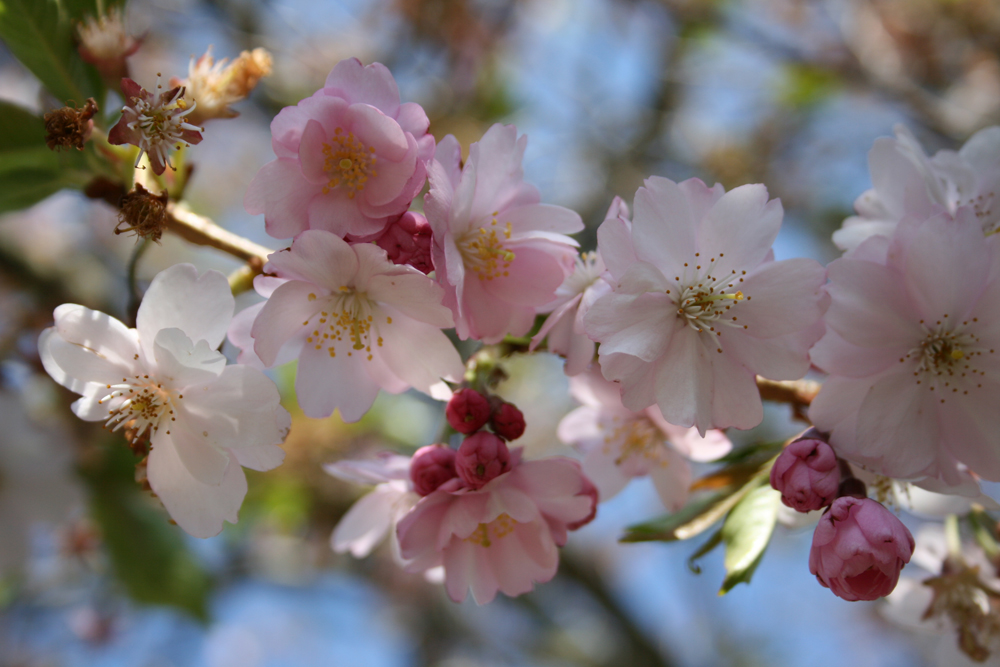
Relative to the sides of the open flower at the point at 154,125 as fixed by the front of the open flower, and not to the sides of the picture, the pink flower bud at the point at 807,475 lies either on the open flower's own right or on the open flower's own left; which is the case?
on the open flower's own left

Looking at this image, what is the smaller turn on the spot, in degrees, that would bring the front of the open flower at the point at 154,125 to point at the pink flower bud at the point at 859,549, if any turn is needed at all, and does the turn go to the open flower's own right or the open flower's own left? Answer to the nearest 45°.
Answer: approximately 45° to the open flower's own left

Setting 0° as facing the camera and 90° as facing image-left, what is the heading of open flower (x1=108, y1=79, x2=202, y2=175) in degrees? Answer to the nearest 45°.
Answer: approximately 0°

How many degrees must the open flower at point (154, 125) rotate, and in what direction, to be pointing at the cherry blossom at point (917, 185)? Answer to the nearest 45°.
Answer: approximately 90° to its left
